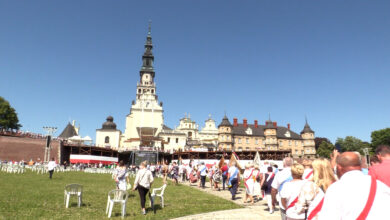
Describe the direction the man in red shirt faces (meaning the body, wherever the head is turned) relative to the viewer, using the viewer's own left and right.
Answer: facing away from the viewer and to the left of the viewer

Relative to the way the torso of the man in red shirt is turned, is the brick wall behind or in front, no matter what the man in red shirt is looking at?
in front
